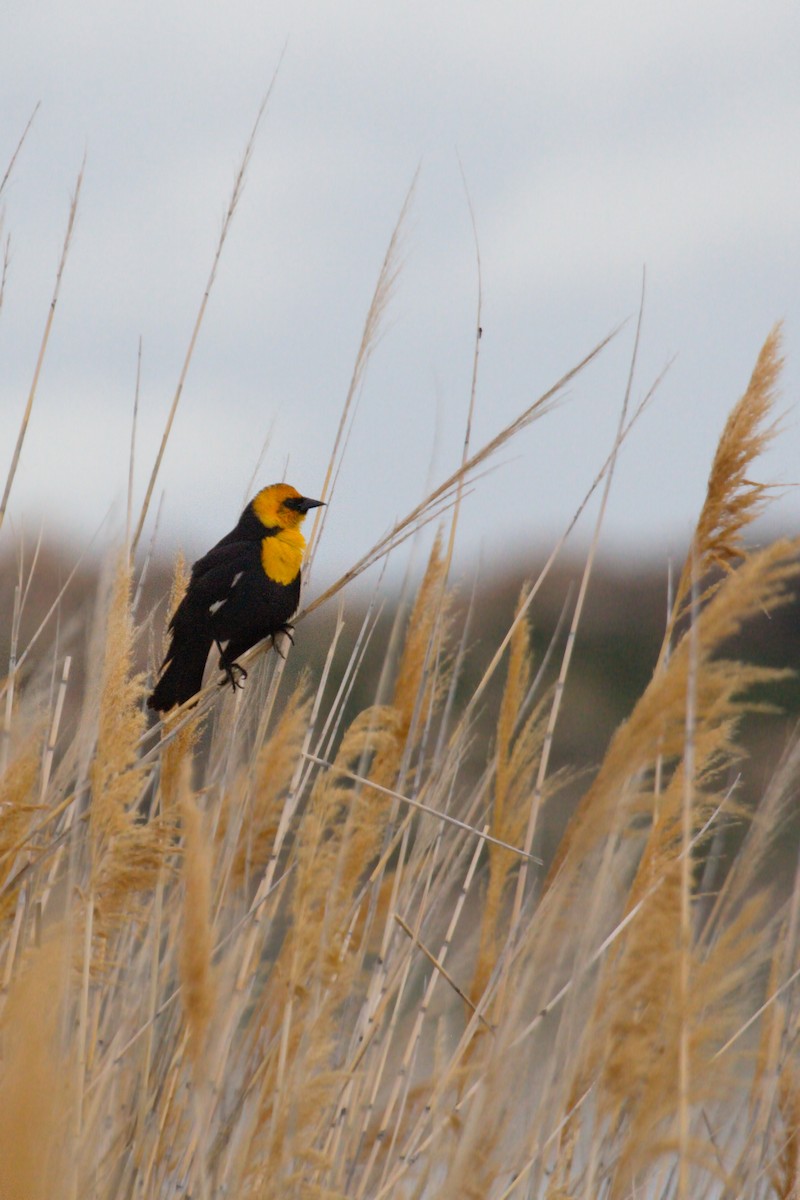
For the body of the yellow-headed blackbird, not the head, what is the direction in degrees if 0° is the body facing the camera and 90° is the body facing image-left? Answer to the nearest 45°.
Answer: approximately 270°

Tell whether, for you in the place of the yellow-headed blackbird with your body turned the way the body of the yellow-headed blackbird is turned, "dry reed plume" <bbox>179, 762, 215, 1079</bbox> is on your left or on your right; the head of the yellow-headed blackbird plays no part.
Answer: on your right
